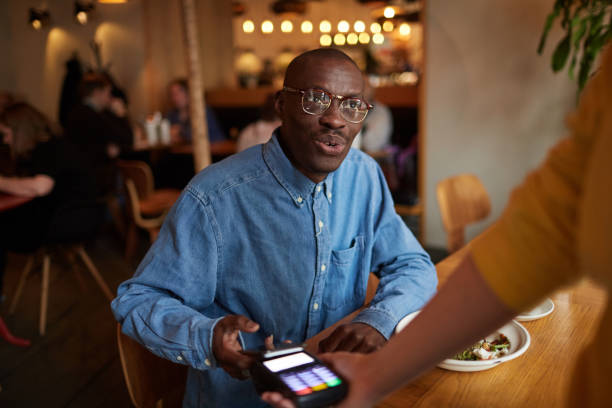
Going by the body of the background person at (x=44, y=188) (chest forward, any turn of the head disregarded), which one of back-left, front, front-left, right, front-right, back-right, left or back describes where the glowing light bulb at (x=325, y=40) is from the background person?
back-right

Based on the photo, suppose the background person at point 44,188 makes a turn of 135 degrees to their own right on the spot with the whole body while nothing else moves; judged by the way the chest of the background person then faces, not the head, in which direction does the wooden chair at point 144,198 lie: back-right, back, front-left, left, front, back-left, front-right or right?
front

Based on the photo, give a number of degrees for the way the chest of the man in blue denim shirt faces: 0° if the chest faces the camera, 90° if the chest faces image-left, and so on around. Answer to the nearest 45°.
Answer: approximately 315°

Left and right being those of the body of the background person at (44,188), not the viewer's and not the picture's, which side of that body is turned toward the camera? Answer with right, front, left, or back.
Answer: left

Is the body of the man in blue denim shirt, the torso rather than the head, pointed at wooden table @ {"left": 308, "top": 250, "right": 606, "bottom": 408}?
yes

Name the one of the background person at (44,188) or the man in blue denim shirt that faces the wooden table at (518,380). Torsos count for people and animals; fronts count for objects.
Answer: the man in blue denim shirt

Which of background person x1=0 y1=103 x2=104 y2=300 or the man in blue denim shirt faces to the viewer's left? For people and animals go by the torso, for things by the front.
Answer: the background person

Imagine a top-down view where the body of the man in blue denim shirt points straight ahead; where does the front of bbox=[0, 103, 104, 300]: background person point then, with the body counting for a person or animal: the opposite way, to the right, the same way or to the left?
to the right

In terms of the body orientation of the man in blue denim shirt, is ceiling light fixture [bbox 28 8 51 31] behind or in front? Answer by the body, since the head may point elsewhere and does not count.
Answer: behind

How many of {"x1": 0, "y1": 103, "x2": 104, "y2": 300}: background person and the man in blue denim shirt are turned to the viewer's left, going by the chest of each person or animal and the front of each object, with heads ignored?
1

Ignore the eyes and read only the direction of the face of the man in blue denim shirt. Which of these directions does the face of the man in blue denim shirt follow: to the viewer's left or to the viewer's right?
to the viewer's right
